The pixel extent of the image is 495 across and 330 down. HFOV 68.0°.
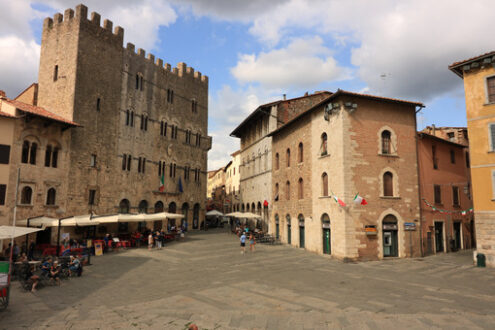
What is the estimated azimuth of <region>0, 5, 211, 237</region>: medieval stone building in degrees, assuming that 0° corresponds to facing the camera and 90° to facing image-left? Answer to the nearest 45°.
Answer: approximately 315°

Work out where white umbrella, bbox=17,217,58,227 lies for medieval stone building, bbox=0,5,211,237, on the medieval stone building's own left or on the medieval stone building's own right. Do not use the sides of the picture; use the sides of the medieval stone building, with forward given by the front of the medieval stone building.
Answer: on the medieval stone building's own right

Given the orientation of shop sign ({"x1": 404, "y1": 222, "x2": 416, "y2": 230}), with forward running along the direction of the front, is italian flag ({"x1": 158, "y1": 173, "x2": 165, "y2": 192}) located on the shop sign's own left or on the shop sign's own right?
on the shop sign's own right

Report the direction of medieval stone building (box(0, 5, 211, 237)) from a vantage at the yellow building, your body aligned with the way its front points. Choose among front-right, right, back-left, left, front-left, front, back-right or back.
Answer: front-right

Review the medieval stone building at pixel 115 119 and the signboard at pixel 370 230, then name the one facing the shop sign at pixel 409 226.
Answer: the medieval stone building

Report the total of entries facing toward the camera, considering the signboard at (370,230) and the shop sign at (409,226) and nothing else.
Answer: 2

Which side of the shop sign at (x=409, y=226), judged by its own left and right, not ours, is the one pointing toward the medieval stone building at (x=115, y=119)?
right

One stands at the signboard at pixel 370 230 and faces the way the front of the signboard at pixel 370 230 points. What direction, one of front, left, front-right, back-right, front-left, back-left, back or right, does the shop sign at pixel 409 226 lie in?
back-left
